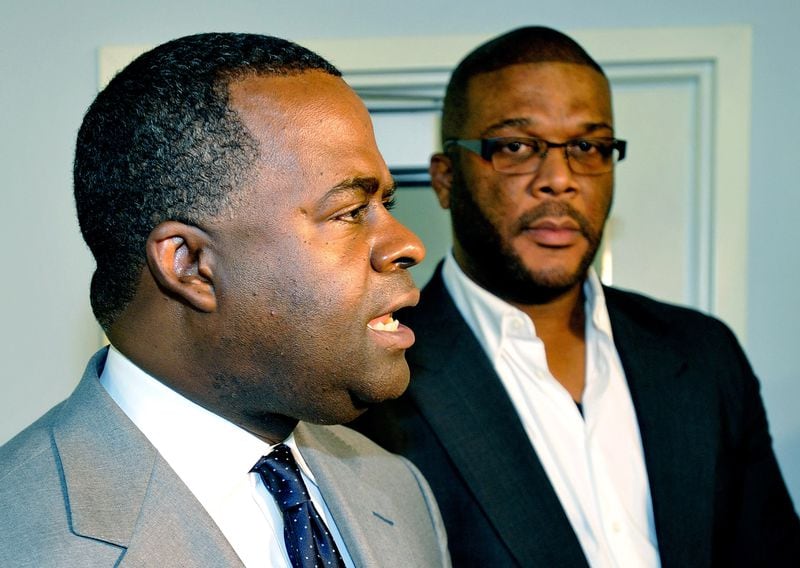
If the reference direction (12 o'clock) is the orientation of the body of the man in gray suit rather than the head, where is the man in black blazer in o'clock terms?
The man in black blazer is roughly at 9 o'clock from the man in gray suit.

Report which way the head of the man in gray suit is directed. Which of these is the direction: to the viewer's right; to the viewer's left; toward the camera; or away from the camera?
to the viewer's right

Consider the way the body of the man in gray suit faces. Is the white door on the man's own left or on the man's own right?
on the man's own left

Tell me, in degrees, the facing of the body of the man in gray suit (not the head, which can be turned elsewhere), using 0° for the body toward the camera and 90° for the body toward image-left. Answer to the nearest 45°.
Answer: approximately 315°
